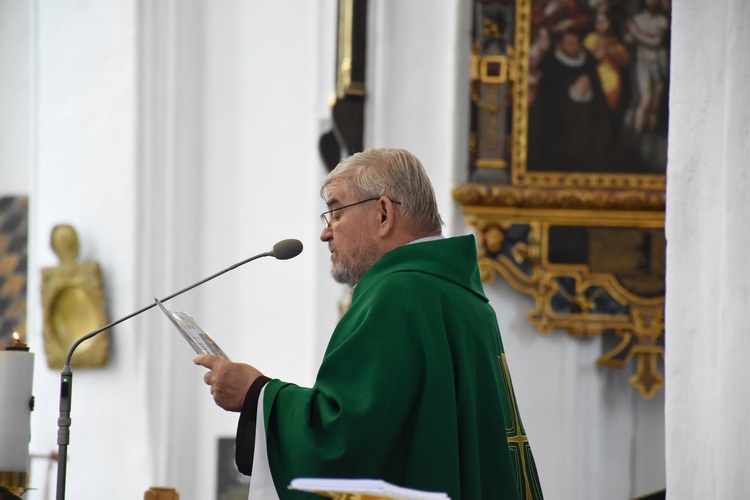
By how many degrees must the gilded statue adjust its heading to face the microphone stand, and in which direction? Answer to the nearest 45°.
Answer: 0° — it already faces it

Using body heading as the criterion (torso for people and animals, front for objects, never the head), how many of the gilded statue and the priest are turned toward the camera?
1

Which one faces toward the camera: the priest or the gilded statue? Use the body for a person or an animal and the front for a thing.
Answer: the gilded statue

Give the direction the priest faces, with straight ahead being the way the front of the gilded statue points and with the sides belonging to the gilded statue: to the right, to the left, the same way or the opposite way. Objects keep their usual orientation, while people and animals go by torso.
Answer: to the right

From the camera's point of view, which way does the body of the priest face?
to the viewer's left

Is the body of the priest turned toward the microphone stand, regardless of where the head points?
yes

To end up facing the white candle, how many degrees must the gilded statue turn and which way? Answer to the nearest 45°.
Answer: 0° — it already faces it

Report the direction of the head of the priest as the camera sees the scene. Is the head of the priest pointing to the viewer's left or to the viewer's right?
to the viewer's left

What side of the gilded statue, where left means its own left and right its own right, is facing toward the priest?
front

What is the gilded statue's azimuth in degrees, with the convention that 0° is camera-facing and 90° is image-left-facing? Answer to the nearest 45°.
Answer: approximately 0°
